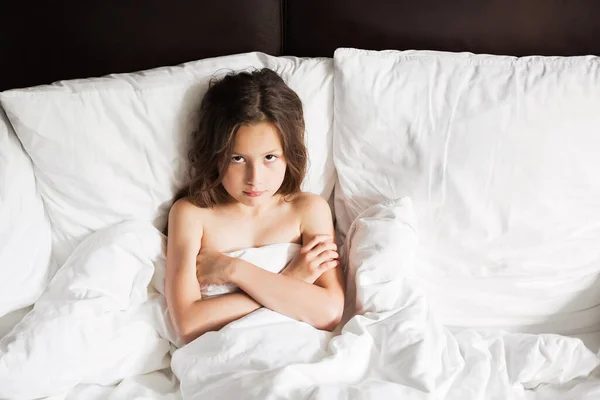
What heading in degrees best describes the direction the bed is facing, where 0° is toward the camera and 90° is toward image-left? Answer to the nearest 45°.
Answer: approximately 0°

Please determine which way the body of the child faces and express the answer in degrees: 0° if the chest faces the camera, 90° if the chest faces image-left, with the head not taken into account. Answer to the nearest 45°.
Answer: approximately 0°

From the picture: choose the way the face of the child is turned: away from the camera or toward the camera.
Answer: toward the camera
